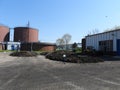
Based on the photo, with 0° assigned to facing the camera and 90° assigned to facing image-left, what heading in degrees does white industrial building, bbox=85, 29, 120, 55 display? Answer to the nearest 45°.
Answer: approximately 45°
